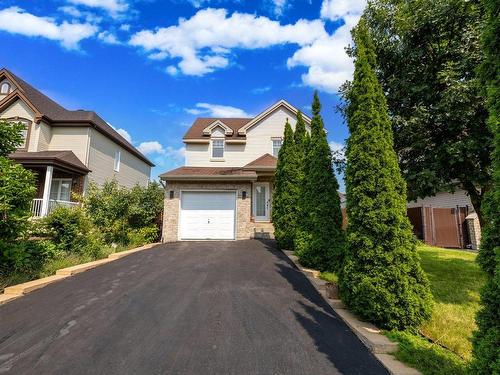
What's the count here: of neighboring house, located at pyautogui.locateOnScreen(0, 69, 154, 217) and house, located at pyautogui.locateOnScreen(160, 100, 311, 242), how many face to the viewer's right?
0

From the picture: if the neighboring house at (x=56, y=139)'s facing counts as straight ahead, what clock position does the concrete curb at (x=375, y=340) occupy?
The concrete curb is roughly at 10 o'clock from the neighboring house.

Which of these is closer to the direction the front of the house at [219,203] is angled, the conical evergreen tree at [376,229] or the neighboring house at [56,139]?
the conical evergreen tree

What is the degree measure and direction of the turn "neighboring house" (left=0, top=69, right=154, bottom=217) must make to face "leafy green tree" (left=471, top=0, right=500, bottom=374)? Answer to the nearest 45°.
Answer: approximately 45° to its left

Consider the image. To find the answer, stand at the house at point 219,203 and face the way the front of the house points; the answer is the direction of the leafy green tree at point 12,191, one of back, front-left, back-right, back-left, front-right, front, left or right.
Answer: front-right

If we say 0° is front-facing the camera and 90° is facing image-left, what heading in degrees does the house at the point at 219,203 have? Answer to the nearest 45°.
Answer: approximately 0°

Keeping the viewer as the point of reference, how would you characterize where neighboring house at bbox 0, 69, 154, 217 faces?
facing the viewer and to the left of the viewer

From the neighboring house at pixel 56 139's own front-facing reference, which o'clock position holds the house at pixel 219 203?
The house is roughly at 9 o'clock from the neighboring house.

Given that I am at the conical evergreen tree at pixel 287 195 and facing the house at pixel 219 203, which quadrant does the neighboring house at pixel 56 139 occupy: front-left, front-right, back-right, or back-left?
front-left

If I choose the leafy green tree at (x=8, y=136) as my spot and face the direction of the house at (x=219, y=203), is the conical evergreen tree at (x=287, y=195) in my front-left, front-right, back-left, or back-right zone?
front-right

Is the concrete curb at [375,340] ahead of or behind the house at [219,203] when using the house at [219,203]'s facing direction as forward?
ahead

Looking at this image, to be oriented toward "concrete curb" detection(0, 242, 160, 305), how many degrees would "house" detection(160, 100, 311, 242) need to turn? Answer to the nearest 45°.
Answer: approximately 45° to its right

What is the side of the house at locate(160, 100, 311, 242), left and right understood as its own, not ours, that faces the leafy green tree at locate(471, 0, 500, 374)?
front

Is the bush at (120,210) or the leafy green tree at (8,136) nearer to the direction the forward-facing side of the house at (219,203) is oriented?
the leafy green tree

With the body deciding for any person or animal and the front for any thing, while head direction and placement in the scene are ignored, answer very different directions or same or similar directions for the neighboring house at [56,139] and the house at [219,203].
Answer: same or similar directions

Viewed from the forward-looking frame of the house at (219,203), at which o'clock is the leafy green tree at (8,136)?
The leafy green tree is roughly at 1 o'clock from the house.
